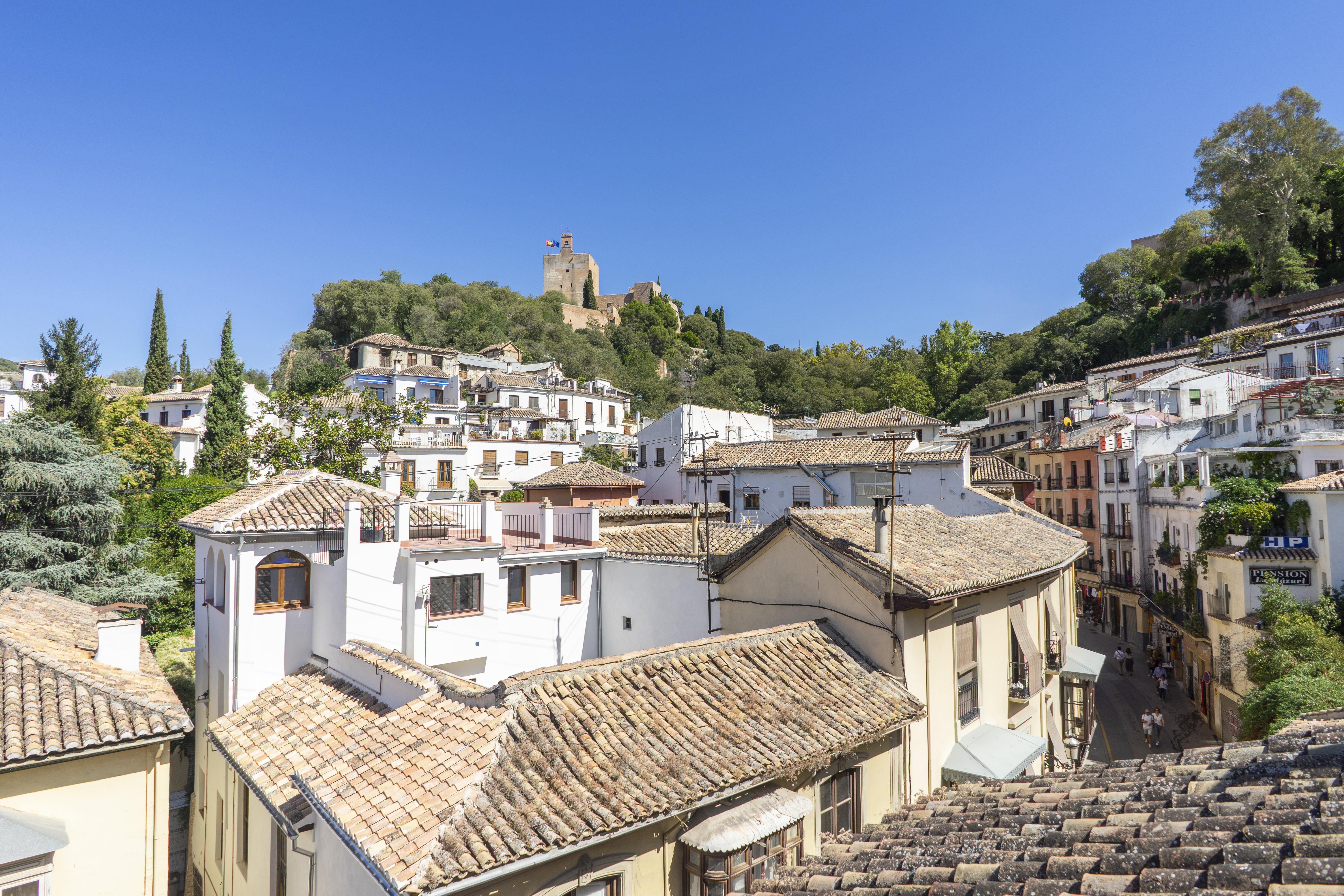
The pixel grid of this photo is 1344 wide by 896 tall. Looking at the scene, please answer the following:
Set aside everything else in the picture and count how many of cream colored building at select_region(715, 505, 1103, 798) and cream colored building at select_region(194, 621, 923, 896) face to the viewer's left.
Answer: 0

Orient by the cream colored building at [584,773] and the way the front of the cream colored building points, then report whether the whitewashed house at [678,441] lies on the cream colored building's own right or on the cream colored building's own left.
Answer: on the cream colored building's own left

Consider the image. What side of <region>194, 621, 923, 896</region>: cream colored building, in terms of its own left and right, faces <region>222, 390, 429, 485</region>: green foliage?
back

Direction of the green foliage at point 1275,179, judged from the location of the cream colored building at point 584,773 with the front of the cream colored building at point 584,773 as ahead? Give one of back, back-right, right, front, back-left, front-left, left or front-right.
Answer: left

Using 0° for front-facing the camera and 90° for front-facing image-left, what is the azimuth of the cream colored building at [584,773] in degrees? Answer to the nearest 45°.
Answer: approximately 315°

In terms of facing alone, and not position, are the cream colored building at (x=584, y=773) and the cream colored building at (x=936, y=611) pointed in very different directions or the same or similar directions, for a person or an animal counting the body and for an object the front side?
same or similar directions

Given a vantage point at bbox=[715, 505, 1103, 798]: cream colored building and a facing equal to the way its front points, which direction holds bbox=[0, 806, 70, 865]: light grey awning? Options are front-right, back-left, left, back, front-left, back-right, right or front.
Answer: right

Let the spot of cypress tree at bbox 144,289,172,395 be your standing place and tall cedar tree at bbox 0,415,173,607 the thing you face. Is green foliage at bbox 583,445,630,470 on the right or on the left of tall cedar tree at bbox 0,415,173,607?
left

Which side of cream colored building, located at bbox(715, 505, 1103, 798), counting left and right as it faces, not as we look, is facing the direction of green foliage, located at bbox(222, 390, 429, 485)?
back

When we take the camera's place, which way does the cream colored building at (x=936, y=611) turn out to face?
facing the viewer and to the right of the viewer

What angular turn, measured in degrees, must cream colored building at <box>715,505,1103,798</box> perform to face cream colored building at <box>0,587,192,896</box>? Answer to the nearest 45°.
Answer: approximately 90° to its right

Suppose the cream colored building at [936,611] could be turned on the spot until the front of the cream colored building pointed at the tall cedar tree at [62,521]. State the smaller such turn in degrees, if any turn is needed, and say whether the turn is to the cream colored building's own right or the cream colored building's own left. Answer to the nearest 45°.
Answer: approximately 135° to the cream colored building's own right

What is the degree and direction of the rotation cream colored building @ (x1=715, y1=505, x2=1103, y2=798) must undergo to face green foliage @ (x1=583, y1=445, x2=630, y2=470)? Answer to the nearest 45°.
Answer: approximately 180°
